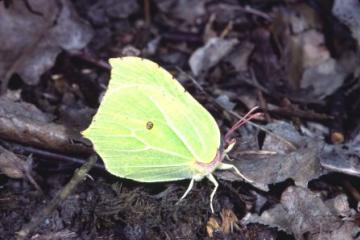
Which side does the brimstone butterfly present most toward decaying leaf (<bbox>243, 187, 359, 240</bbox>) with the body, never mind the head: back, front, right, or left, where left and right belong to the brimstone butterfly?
front

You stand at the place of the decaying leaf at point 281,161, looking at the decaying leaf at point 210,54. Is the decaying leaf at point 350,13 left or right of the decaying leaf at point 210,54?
right

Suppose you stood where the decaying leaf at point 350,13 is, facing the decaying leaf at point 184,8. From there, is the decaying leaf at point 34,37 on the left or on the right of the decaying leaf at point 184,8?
left

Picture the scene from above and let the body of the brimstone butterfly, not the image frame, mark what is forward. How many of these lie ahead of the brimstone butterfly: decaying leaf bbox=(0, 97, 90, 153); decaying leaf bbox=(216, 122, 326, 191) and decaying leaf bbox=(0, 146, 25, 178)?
1

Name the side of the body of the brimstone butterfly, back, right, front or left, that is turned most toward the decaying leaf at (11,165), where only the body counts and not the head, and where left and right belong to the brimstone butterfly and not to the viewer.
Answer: back

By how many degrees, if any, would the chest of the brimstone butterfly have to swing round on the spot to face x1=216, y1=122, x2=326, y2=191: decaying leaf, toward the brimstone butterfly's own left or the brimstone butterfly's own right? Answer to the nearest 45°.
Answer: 0° — it already faces it

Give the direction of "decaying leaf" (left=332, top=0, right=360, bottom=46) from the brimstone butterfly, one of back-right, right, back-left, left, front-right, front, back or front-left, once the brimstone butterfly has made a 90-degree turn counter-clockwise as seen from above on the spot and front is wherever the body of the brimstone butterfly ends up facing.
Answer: front-right

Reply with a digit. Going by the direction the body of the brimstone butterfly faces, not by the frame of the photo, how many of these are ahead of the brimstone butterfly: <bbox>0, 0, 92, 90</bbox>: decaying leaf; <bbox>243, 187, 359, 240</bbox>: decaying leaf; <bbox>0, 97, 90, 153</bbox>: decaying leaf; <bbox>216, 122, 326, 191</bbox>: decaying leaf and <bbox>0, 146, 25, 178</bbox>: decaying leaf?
2

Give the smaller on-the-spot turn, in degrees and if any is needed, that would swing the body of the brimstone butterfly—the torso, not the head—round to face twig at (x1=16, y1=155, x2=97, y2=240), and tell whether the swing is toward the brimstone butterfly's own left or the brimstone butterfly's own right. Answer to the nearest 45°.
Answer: approximately 135° to the brimstone butterfly's own right

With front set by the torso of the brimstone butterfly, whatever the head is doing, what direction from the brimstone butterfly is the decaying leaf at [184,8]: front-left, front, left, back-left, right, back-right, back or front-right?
left

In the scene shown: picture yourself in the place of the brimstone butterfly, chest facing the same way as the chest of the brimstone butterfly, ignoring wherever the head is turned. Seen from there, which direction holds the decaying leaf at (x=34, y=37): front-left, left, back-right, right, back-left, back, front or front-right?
back-left

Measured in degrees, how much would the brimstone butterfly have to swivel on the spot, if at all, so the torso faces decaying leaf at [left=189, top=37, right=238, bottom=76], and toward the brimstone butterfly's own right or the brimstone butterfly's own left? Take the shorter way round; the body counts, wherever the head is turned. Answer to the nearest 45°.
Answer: approximately 90° to the brimstone butterfly's own left

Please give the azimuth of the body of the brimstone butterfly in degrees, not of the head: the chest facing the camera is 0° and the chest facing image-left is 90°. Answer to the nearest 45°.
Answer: approximately 270°
